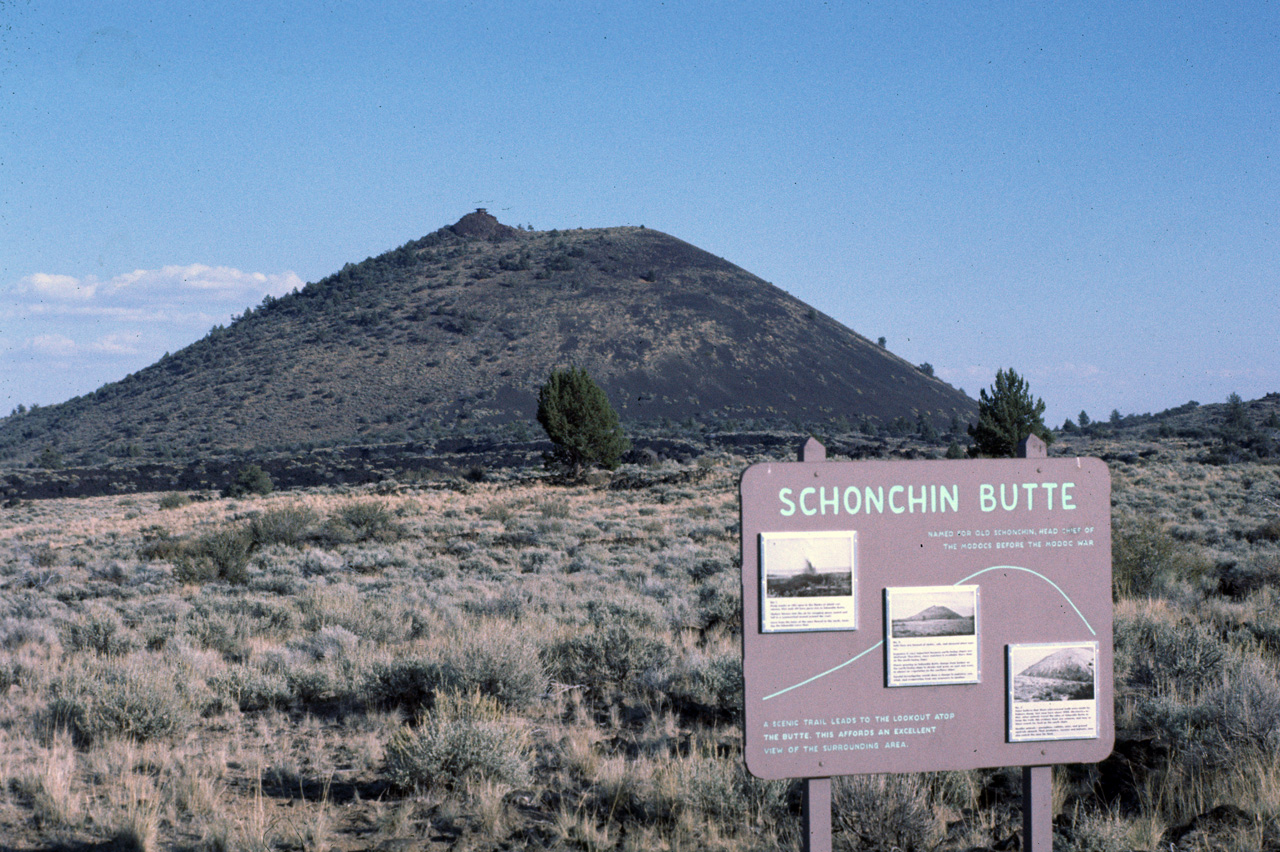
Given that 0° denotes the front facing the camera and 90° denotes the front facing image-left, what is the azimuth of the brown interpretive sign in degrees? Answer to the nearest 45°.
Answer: approximately 0°

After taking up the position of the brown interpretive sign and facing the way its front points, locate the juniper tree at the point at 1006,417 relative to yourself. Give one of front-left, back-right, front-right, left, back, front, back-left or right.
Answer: back

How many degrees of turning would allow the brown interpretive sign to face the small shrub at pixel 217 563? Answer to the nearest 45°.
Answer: approximately 135° to its right

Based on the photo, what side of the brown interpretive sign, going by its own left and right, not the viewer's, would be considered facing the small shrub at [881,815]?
back

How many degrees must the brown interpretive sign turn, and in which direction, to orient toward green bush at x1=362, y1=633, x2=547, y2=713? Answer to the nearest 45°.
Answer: approximately 135° to its right
